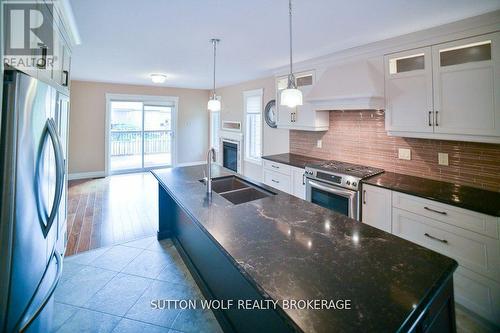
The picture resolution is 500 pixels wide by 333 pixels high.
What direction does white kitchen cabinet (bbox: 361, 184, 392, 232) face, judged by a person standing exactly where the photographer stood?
facing the viewer and to the left of the viewer

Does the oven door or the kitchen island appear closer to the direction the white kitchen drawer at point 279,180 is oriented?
the kitchen island

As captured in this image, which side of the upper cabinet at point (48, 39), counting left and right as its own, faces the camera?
right

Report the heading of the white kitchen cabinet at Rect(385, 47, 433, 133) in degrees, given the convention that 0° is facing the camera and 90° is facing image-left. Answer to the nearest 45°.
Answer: approximately 45°

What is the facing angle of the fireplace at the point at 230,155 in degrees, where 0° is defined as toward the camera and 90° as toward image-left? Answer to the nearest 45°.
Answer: approximately 45°
